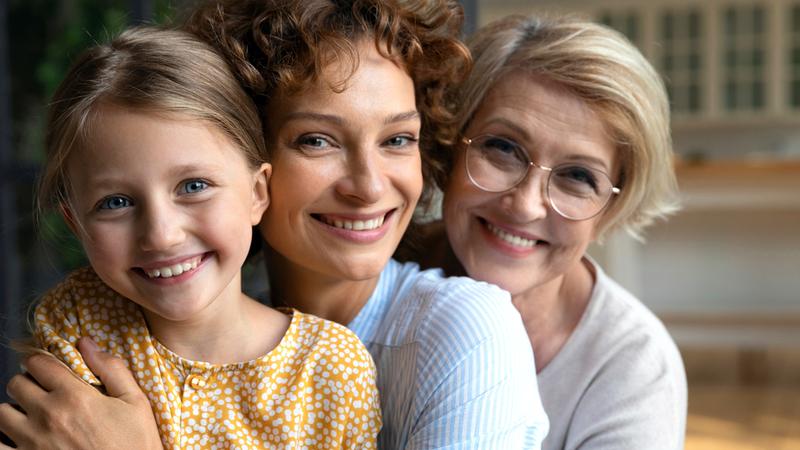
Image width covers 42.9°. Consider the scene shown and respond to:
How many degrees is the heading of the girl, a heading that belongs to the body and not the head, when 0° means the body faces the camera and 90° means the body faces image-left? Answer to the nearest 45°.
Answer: approximately 0°

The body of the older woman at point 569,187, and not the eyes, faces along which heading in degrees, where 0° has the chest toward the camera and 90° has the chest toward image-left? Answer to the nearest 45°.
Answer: approximately 45°
